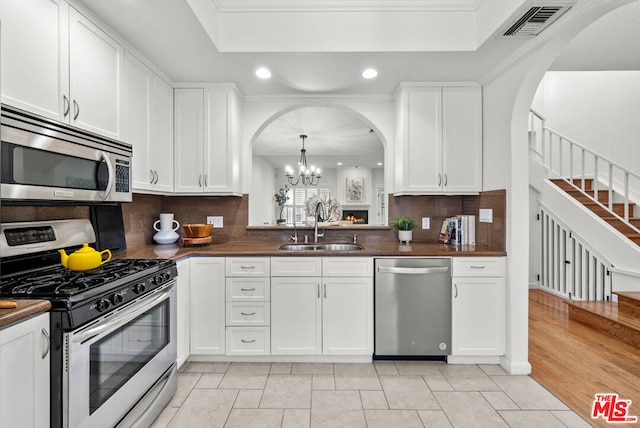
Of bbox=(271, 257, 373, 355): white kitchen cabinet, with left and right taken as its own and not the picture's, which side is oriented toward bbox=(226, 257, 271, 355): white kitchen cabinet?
right

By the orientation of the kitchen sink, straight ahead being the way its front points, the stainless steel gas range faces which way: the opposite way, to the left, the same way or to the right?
to the left

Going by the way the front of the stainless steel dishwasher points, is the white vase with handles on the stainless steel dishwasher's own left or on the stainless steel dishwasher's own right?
on the stainless steel dishwasher's own right

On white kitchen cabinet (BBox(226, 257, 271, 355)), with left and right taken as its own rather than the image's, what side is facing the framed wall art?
back

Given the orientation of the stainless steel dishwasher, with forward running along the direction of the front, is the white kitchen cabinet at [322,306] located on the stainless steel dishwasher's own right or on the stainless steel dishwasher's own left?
on the stainless steel dishwasher's own right

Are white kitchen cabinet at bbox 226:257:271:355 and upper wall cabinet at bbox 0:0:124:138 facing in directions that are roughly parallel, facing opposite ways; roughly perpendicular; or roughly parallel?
roughly perpendicular

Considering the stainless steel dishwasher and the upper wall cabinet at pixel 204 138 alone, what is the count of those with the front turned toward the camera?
2

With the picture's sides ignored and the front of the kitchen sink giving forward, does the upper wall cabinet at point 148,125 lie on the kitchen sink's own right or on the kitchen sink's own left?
on the kitchen sink's own right
